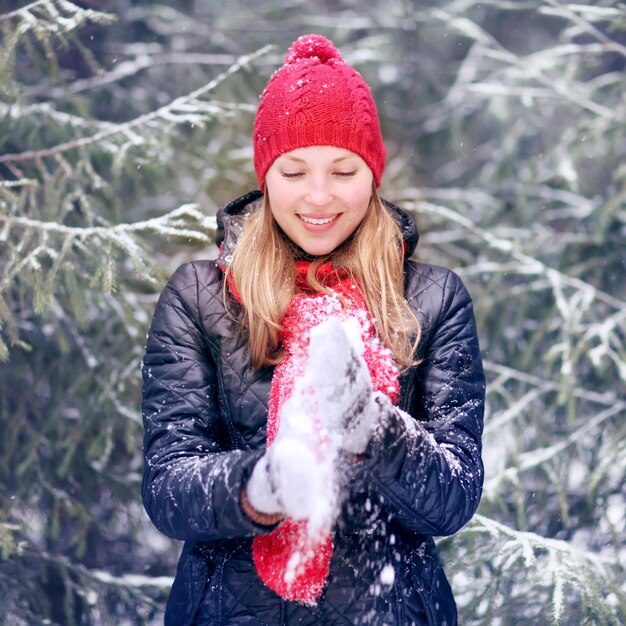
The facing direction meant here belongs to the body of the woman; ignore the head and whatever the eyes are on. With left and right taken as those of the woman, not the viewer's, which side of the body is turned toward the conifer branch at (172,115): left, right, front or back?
back

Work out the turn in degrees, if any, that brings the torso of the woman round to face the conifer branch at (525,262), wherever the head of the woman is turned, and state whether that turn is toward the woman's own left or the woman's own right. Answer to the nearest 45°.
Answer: approximately 135° to the woman's own left

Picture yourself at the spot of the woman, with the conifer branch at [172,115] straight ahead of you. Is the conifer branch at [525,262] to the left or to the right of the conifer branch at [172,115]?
right

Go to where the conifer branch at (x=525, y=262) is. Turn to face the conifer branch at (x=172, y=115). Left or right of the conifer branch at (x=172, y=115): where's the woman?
left

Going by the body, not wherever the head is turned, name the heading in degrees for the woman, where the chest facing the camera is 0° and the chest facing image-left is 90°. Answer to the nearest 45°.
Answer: approximately 0°
